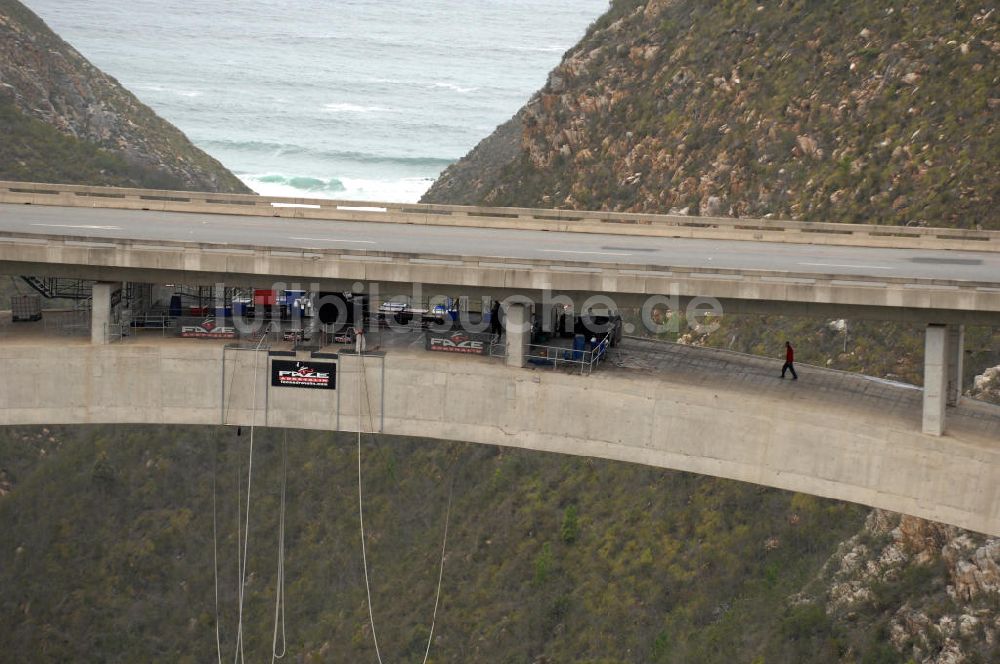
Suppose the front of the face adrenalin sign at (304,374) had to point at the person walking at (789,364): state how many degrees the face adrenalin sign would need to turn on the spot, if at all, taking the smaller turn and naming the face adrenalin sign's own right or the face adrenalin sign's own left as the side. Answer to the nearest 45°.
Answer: approximately 90° to the face adrenalin sign's own left

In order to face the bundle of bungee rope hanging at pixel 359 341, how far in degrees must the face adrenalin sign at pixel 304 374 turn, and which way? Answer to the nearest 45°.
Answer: approximately 90° to its left

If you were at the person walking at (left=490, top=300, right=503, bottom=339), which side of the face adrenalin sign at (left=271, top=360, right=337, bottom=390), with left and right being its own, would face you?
left

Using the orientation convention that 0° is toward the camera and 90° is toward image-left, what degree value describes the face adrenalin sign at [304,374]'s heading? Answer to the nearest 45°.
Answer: approximately 0°

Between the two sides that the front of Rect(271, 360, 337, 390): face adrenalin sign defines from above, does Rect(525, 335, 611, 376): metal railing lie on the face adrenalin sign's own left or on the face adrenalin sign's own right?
on the face adrenalin sign's own left
